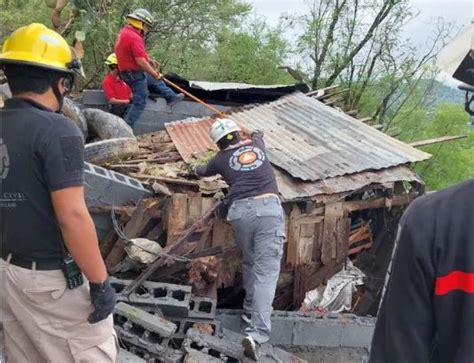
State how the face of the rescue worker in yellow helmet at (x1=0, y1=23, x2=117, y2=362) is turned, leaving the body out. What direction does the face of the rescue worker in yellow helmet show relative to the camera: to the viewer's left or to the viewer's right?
to the viewer's right

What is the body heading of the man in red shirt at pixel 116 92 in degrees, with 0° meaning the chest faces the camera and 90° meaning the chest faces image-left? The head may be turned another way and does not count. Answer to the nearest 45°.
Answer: approximately 315°

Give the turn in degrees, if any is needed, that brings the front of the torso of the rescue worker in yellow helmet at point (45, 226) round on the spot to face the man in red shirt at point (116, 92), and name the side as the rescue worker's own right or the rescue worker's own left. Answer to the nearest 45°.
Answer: approximately 45° to the rescue worker's own left

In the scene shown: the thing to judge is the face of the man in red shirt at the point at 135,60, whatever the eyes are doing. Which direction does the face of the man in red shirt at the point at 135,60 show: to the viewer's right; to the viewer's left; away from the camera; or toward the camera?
to the viewer's right

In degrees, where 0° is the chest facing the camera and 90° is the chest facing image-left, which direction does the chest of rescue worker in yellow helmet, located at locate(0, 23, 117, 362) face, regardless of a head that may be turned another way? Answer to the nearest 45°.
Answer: approximately 225°
